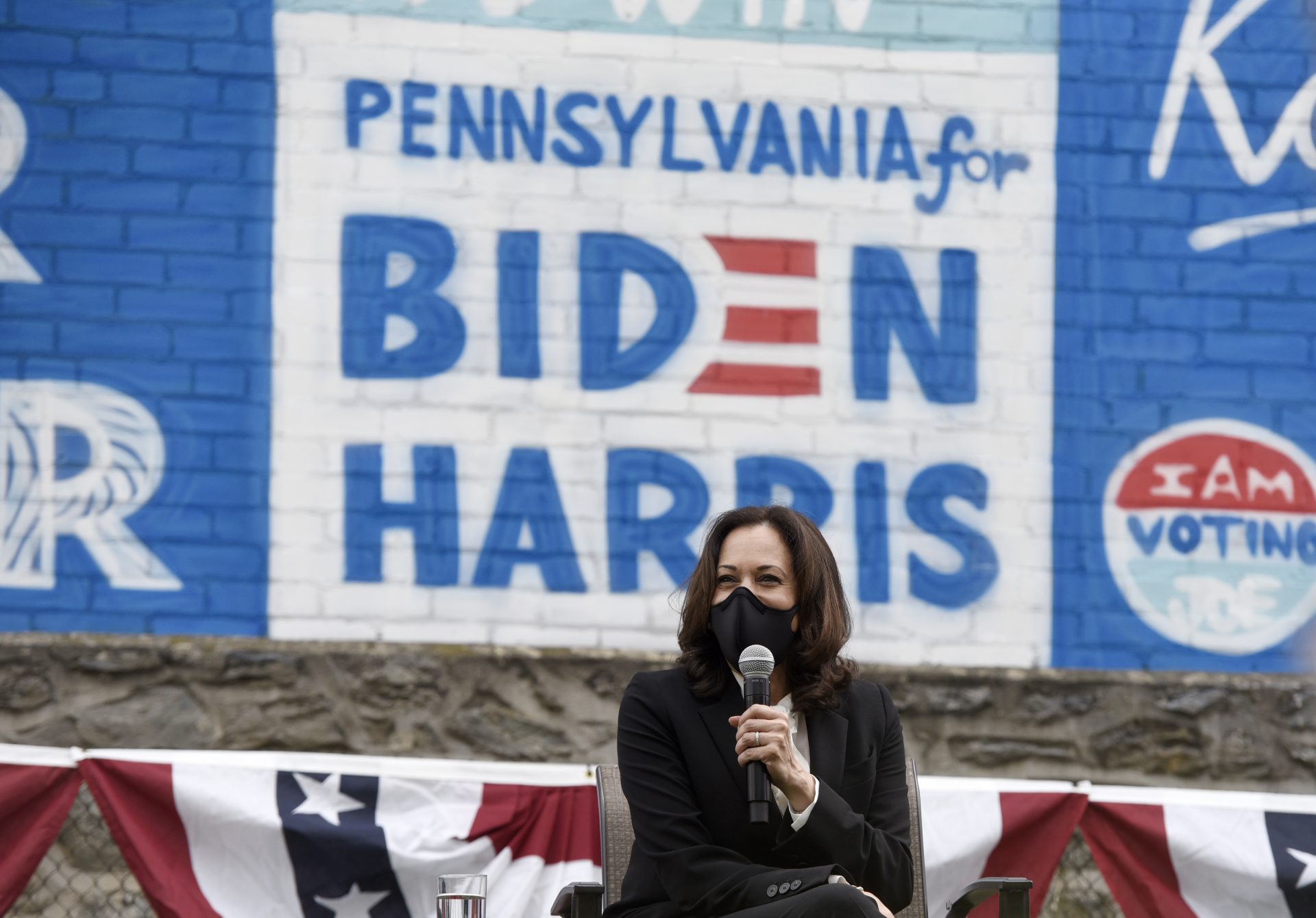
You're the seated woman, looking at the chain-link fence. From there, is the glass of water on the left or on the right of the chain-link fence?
left

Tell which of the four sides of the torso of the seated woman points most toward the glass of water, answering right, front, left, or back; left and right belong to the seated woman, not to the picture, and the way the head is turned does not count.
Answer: right

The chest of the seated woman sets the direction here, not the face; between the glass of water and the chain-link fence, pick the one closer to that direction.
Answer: the glass of water

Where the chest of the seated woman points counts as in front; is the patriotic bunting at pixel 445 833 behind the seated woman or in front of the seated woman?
behind

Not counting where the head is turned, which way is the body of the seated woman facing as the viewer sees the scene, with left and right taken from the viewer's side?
facing the viewer

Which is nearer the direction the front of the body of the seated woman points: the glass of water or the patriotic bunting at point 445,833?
the glass of water
